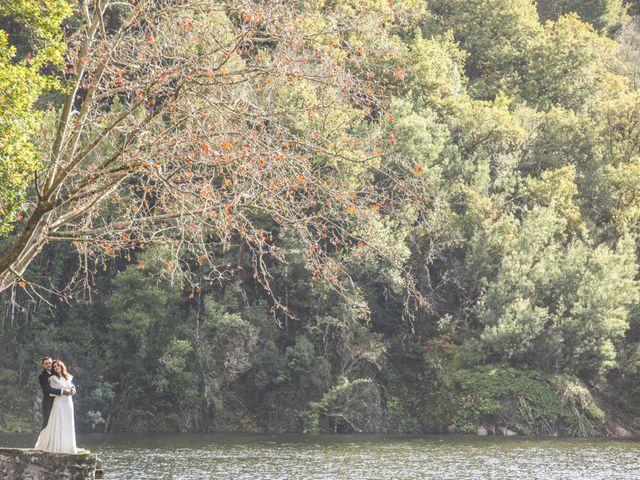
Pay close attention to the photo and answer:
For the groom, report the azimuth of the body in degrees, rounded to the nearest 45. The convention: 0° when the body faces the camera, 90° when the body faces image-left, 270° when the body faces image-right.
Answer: approximately 315°
